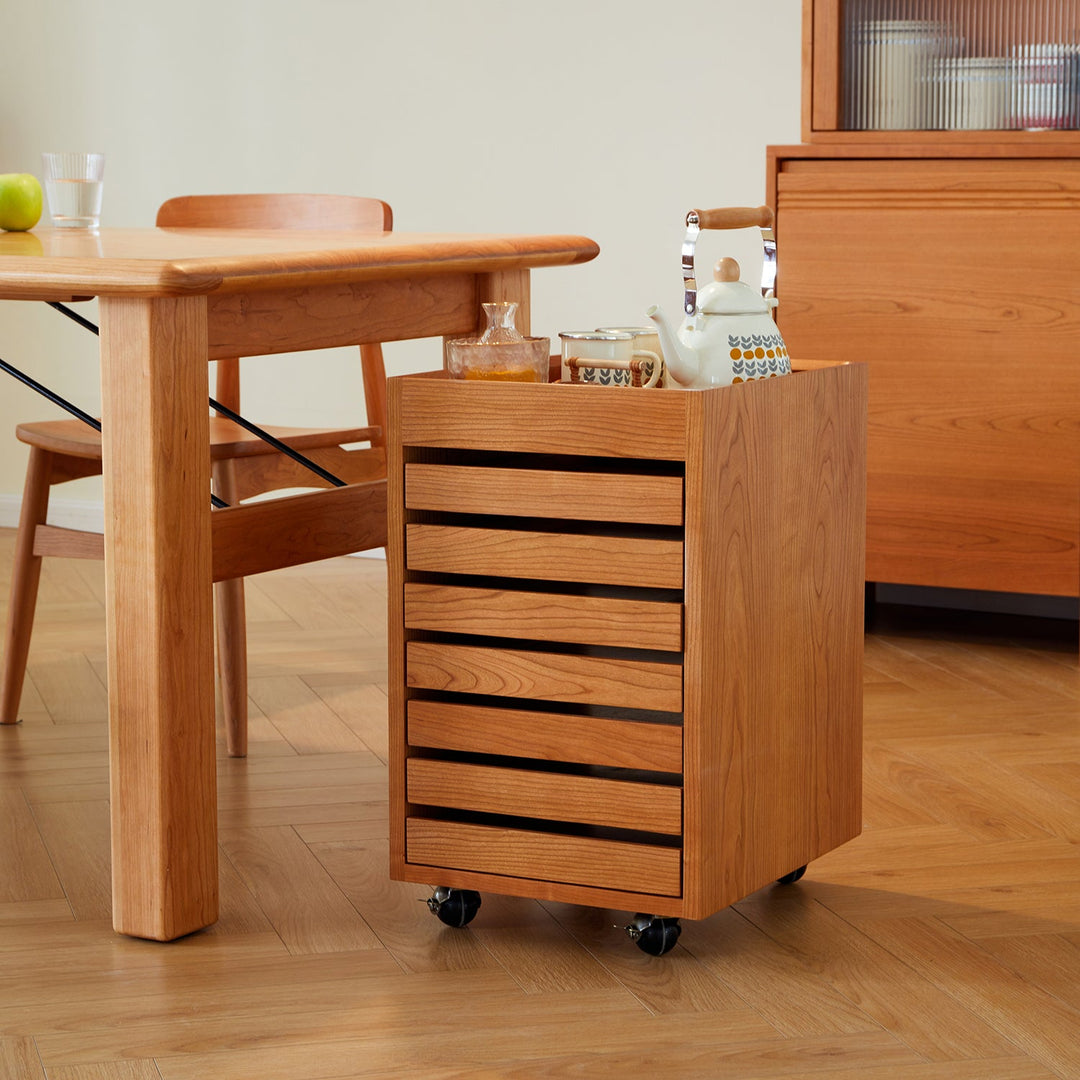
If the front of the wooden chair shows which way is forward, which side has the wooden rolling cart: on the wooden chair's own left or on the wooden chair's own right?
on the wooden chair's own left

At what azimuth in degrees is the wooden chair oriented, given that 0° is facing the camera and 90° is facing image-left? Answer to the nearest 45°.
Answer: approximately 45°

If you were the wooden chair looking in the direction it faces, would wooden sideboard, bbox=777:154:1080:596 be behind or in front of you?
behind

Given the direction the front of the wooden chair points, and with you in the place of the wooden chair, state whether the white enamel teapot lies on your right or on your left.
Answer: on your left

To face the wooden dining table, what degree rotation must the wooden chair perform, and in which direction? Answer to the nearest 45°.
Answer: approximately 45° to its left
